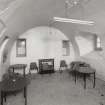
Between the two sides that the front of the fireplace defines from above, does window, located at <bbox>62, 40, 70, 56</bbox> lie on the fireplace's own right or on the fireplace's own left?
on the fireplace's own left

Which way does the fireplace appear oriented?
toward the camera

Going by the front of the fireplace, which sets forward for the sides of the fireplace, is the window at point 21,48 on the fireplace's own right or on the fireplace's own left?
on the fireplace's own right
